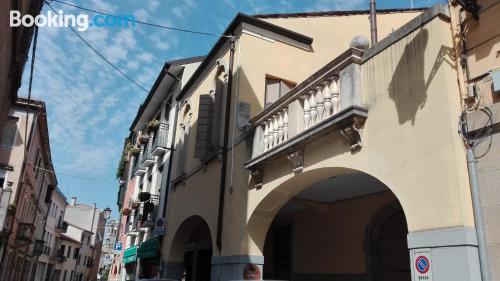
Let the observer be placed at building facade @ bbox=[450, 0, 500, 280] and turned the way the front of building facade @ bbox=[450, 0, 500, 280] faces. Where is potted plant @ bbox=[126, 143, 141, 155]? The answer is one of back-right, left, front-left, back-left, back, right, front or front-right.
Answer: right

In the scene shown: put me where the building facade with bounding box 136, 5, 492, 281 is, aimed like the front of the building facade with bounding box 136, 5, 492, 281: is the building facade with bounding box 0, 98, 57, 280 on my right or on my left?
on my right

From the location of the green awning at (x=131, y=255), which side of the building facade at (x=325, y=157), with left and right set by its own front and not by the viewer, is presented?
right

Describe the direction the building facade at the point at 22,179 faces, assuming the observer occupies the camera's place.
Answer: facing the viewer and to the right of the viewer

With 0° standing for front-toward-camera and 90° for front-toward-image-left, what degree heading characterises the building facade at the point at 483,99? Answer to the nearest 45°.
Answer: approximately 45°

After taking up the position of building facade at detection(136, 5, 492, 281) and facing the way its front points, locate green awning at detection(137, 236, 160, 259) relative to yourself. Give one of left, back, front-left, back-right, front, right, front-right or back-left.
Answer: right

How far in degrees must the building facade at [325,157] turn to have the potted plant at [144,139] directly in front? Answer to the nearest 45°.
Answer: approximately 90° to its right

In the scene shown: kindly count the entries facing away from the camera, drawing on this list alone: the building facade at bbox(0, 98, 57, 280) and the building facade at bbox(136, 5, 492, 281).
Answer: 0
